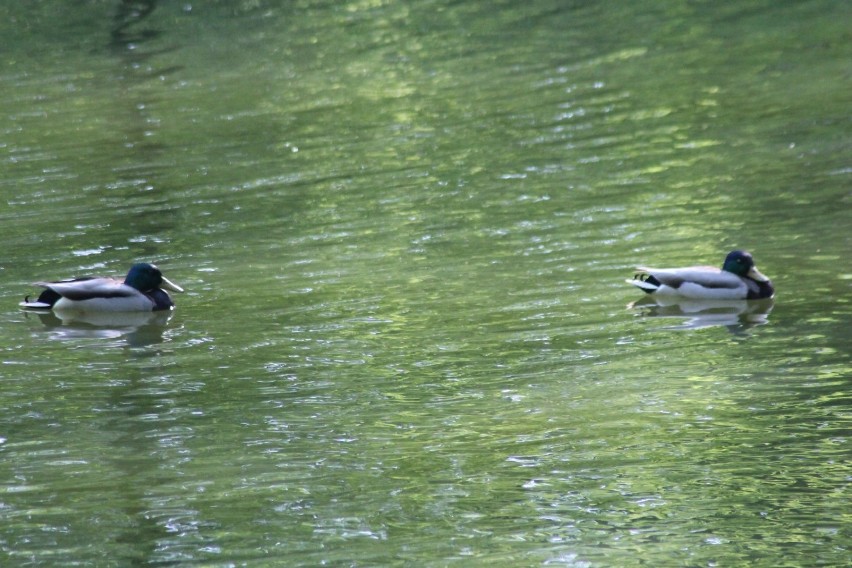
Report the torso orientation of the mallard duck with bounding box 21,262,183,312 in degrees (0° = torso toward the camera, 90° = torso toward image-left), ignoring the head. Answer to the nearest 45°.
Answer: approximately 270°

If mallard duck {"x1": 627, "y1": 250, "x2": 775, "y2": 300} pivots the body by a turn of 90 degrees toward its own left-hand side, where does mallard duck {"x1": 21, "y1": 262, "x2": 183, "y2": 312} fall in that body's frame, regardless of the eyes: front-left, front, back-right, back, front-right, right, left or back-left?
left

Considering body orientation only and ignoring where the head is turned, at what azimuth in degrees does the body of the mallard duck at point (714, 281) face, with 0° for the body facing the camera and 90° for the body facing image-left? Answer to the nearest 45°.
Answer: approximately 270°
